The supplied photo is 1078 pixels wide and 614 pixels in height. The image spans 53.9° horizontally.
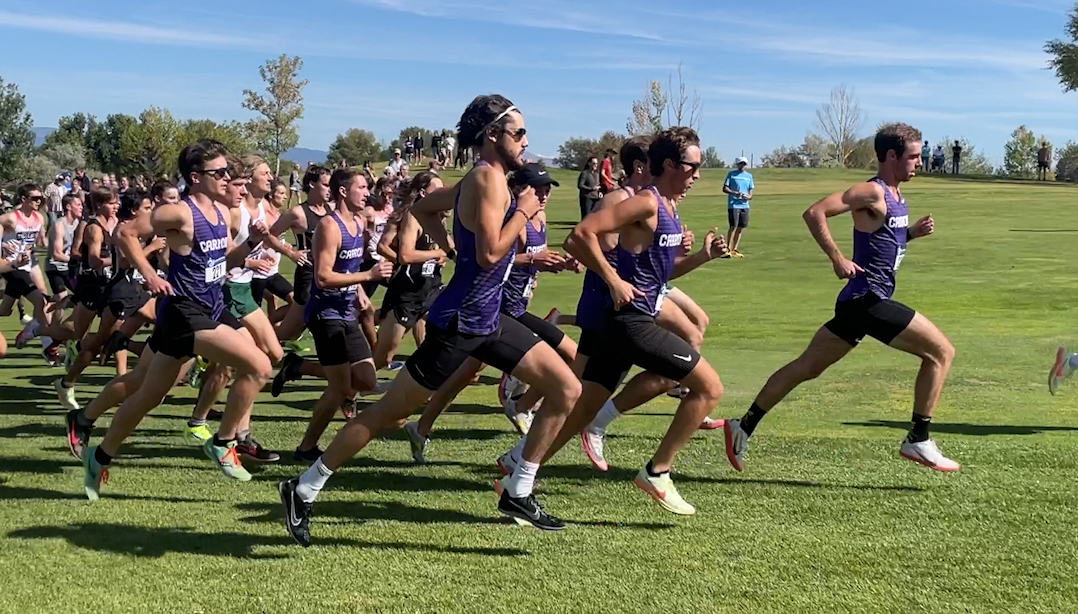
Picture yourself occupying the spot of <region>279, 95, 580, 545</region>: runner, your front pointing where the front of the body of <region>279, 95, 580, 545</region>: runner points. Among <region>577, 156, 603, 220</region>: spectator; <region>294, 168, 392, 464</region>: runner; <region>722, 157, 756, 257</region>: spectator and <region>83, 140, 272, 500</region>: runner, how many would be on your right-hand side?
0

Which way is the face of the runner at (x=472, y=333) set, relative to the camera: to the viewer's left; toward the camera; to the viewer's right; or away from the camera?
to the viewer's right

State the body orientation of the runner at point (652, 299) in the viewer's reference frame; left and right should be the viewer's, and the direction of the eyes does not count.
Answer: facing to the right of the viewer

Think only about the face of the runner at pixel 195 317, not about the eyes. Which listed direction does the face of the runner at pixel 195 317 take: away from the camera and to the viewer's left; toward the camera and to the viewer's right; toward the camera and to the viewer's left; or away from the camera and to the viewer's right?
toward the camera and to the viewer's right

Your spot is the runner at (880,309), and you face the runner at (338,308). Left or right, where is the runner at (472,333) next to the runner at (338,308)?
left

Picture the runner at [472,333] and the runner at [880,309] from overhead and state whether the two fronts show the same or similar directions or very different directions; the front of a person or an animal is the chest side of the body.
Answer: same or similar directions

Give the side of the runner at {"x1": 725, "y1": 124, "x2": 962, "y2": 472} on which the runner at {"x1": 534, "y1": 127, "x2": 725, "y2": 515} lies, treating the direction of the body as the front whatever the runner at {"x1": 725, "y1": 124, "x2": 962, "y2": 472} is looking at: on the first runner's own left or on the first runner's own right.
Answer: on the first runner's own right

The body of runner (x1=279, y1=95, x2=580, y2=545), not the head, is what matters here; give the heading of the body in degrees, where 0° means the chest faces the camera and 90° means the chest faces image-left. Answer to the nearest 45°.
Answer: approximately 270°

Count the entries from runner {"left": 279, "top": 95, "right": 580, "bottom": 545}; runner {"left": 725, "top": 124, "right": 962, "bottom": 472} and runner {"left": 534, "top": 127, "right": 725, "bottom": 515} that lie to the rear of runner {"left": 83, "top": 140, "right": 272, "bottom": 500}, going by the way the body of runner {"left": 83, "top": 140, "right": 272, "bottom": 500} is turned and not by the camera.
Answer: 0

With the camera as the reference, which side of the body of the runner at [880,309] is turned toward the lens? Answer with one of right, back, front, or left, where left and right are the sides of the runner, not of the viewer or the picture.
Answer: right

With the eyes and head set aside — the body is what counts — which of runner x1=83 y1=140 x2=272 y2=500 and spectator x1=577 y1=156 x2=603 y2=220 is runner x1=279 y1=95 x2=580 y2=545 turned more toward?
the spectator

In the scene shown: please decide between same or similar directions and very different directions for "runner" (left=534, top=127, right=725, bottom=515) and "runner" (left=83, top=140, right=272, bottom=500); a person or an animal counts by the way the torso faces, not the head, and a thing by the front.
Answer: same or similar directions

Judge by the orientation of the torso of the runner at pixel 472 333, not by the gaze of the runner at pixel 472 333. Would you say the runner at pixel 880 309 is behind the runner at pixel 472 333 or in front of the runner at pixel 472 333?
in front

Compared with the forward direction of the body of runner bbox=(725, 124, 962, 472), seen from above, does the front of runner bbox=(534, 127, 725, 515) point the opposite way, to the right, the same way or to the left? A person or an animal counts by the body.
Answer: the same way

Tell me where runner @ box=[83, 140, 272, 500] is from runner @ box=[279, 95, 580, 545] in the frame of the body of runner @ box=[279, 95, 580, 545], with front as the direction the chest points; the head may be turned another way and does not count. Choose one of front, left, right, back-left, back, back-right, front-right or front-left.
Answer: back-left

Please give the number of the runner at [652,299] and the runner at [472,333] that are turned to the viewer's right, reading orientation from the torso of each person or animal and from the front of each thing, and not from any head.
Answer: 2

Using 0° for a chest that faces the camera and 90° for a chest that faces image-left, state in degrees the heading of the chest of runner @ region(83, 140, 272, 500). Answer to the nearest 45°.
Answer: approximately 315°

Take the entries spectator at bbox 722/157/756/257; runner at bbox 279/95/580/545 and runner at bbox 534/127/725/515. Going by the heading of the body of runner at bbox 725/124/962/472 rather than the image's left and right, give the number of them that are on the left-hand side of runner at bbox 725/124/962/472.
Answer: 1

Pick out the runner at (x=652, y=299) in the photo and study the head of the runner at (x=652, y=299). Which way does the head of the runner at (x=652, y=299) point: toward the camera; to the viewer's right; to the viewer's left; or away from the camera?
to the viewer's right

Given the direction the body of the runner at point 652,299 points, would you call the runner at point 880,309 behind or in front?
in front

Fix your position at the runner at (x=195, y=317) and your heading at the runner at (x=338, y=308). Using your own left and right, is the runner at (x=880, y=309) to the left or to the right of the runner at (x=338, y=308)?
right

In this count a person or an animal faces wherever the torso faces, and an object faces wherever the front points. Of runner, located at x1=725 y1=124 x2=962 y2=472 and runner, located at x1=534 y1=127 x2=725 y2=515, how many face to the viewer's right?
2

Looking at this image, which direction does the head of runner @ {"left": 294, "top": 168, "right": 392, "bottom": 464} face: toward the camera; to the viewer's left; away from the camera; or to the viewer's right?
to the viewer's right

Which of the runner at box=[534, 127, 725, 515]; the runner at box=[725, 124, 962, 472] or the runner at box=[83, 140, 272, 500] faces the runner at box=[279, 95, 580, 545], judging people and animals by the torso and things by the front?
the runner at box=[83, 140, 272, 500]
